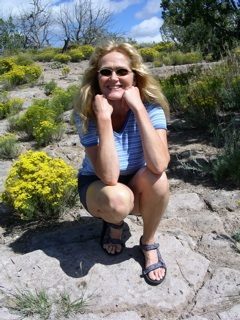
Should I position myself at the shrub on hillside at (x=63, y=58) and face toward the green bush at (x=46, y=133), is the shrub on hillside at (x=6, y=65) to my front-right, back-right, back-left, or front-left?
front-right

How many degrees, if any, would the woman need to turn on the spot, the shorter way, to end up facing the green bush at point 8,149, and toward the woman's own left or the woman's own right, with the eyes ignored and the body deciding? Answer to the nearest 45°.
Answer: approximately 135° to the woman's own right

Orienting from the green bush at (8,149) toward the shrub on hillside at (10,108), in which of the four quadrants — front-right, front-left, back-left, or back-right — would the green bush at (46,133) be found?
front-right

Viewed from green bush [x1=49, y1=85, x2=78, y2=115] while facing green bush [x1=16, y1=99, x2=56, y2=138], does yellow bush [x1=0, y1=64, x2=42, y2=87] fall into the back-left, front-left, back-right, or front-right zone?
back-right

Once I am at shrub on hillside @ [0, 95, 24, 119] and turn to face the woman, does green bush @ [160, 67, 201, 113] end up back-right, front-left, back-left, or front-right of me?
front-left

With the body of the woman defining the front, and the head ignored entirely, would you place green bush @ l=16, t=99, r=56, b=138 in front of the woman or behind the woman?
behind

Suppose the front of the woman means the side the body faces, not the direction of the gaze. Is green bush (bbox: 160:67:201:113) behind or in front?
behind

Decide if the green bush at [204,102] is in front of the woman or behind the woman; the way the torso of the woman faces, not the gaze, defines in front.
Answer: behind

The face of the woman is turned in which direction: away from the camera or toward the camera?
toward the camera

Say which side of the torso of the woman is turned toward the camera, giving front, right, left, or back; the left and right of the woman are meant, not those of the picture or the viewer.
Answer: front

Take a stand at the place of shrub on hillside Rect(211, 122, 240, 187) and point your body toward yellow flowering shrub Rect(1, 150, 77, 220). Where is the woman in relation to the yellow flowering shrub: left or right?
left

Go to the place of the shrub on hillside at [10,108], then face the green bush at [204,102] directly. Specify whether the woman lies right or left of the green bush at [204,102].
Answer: right
